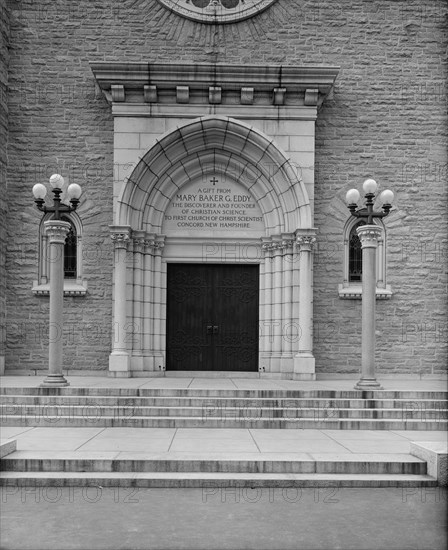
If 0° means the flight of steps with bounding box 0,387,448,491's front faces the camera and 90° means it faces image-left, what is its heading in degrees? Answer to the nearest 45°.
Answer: approximately 0°
